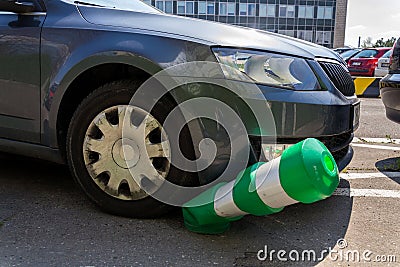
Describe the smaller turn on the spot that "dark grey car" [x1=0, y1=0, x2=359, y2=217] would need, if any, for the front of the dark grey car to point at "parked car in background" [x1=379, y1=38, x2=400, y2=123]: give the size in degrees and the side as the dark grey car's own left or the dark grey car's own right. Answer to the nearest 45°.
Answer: approximately 90° to the dark grey car's own left

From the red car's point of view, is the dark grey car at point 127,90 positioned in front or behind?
behind

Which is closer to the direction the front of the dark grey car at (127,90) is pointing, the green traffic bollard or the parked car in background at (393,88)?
the green traffic bollard

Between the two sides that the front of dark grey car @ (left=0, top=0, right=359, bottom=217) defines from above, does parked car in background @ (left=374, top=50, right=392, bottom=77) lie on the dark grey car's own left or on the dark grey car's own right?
on the dark grey car's own left

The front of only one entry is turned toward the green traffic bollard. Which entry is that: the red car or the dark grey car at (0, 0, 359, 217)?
the dark grey car

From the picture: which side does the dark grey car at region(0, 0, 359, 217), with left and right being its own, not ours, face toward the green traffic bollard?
front

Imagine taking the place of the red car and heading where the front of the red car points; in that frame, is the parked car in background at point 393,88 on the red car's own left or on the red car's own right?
on the red car's own right

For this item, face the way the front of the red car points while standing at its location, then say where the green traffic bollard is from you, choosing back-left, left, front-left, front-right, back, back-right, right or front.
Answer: back-right
